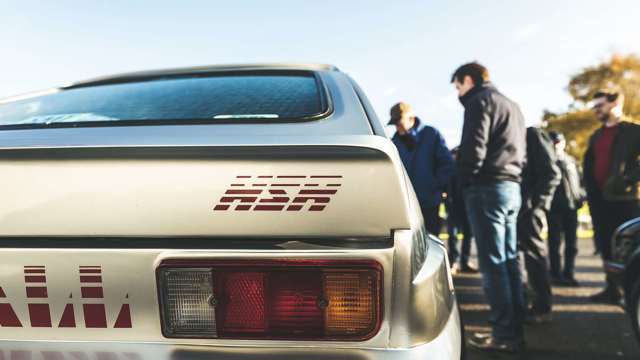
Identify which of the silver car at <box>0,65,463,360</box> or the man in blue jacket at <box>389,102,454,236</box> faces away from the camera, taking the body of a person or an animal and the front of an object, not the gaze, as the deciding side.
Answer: the silver car

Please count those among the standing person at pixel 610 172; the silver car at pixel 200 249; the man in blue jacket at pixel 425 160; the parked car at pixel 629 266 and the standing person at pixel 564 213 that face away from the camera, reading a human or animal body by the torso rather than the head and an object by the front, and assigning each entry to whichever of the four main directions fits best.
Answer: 1

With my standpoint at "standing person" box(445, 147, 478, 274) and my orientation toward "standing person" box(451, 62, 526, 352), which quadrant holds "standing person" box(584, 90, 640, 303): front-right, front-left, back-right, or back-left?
front-left

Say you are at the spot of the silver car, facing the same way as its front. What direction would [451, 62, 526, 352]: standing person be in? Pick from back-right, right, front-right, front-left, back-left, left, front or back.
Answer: front-right

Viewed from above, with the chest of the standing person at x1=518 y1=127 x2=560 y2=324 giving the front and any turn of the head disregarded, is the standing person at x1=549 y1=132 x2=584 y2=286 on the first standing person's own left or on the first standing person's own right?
on the first standing person's own right

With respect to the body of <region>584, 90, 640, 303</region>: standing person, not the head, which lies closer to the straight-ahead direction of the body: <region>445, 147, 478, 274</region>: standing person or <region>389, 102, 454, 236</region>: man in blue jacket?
the man in blue jacket

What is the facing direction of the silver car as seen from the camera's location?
facing away from the viewer

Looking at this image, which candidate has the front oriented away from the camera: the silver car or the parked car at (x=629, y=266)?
the silver car

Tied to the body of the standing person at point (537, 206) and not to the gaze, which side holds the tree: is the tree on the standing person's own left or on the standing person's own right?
on the standing person's own right
